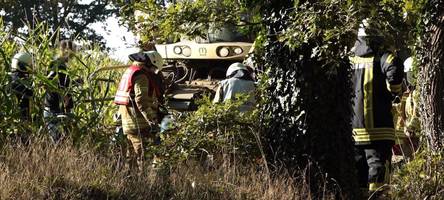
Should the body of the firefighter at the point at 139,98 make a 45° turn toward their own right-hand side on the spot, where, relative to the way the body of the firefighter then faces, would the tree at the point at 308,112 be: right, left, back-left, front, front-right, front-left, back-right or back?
front

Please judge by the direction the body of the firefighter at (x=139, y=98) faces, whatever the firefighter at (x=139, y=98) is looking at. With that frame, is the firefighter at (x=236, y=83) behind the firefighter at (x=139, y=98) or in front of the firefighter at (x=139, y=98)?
in front

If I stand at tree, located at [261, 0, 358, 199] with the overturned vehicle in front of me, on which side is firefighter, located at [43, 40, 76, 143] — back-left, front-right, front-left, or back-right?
front-left

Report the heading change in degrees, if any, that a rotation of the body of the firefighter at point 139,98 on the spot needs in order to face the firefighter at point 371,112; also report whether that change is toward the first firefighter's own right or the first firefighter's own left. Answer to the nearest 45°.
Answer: approximately 45° to the first firefighter's own right

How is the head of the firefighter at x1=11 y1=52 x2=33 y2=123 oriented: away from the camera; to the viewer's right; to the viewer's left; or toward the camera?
to the viewer's right

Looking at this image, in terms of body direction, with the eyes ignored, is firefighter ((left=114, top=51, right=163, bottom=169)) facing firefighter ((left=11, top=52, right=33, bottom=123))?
no

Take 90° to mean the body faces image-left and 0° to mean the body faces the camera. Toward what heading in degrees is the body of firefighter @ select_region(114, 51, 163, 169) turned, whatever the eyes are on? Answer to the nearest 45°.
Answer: approximately 270°
